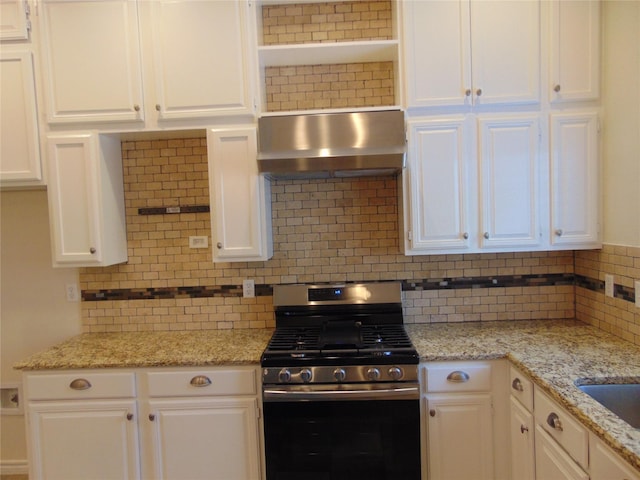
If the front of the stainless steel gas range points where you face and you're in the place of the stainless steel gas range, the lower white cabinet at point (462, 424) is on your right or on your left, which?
on your left

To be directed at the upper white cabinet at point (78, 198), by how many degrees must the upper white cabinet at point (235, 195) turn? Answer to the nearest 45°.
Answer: approximately 90° to its right

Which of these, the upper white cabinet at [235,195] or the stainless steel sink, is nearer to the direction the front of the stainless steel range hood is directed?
the stainless steel sink

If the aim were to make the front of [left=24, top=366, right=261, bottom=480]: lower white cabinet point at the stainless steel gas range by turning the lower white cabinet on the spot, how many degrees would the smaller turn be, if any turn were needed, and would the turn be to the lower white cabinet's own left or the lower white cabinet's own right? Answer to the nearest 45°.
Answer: approximately 45° to the lower white cabinet's own left

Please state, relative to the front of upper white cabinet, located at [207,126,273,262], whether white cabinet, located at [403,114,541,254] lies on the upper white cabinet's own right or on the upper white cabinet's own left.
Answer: on the upper white cabinet's own left

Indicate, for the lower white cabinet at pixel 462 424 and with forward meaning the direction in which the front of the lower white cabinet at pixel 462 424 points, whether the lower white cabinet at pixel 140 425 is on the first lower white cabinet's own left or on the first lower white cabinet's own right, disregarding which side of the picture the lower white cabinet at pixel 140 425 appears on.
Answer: on the first lower white cabinet's own right

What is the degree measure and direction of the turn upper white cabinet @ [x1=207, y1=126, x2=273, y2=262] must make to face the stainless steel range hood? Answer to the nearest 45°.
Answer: approximately 45° to its left

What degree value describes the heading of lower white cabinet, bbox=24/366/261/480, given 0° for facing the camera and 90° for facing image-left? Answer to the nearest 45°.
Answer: approximately 0°

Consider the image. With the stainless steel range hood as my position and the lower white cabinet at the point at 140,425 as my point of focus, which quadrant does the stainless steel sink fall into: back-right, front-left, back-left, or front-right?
back-left

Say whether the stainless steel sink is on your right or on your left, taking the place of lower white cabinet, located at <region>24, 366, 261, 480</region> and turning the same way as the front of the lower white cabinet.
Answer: on your left
